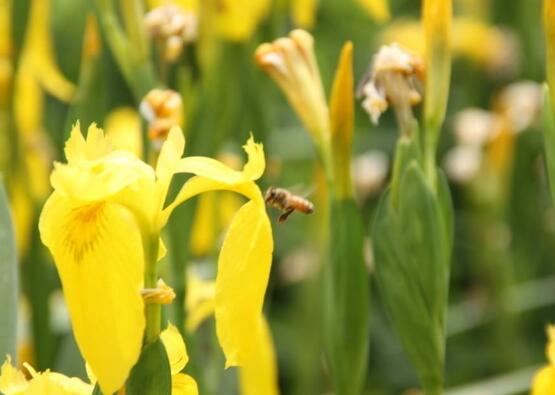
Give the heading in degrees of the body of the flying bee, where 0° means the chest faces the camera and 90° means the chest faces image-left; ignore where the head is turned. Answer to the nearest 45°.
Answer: approximately 90°
